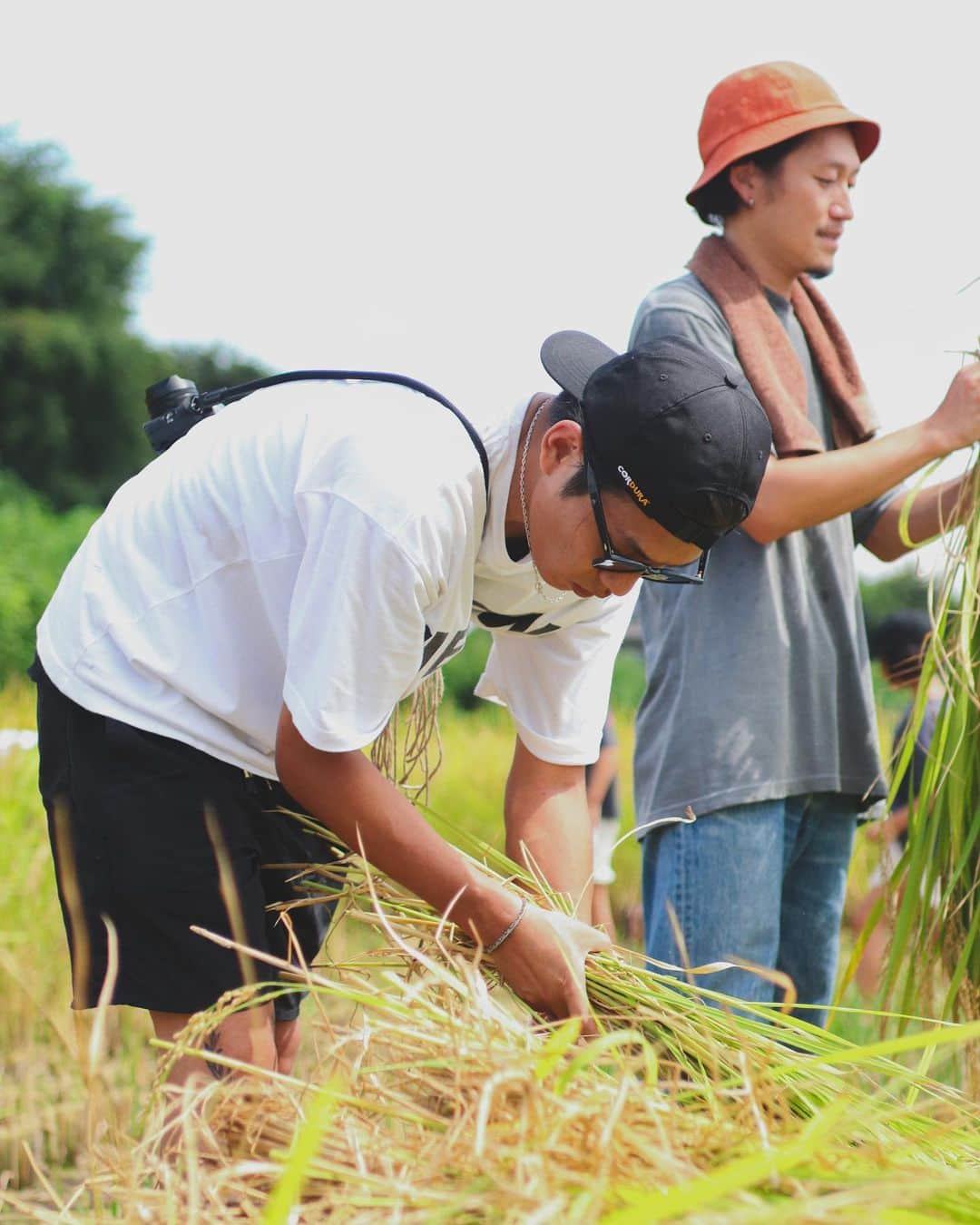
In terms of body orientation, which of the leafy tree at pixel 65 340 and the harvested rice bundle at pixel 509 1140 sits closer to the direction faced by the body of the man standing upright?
the harvested rice bundle

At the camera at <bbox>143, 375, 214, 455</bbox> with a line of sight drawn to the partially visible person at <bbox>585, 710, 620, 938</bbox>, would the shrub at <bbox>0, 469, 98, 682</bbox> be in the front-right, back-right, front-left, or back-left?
front-left

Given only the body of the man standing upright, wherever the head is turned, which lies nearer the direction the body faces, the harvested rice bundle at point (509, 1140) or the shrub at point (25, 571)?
the harvested rice bundle
